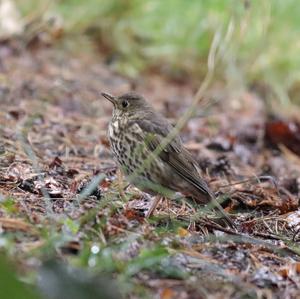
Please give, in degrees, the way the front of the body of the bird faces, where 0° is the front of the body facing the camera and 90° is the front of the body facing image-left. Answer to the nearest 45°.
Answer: approximately 90°
